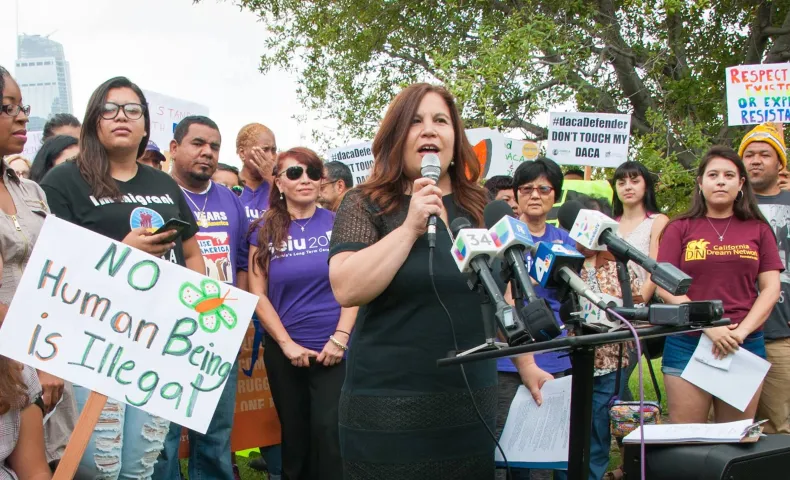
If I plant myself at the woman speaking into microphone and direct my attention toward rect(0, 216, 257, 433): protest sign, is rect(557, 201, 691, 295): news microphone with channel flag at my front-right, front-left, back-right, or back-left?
back-left

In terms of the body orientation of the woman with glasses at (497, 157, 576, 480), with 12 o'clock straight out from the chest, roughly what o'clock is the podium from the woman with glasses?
The podium is roughly at 12 o'clock from the woman with glasses.

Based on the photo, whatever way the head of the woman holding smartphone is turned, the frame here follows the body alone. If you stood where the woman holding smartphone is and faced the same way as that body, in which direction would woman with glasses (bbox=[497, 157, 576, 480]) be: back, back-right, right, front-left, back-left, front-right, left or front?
front-left

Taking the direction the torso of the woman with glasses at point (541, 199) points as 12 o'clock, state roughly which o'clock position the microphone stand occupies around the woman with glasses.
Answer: The microphone stand is roughly at 12 o'clock from the woman with glasses.
